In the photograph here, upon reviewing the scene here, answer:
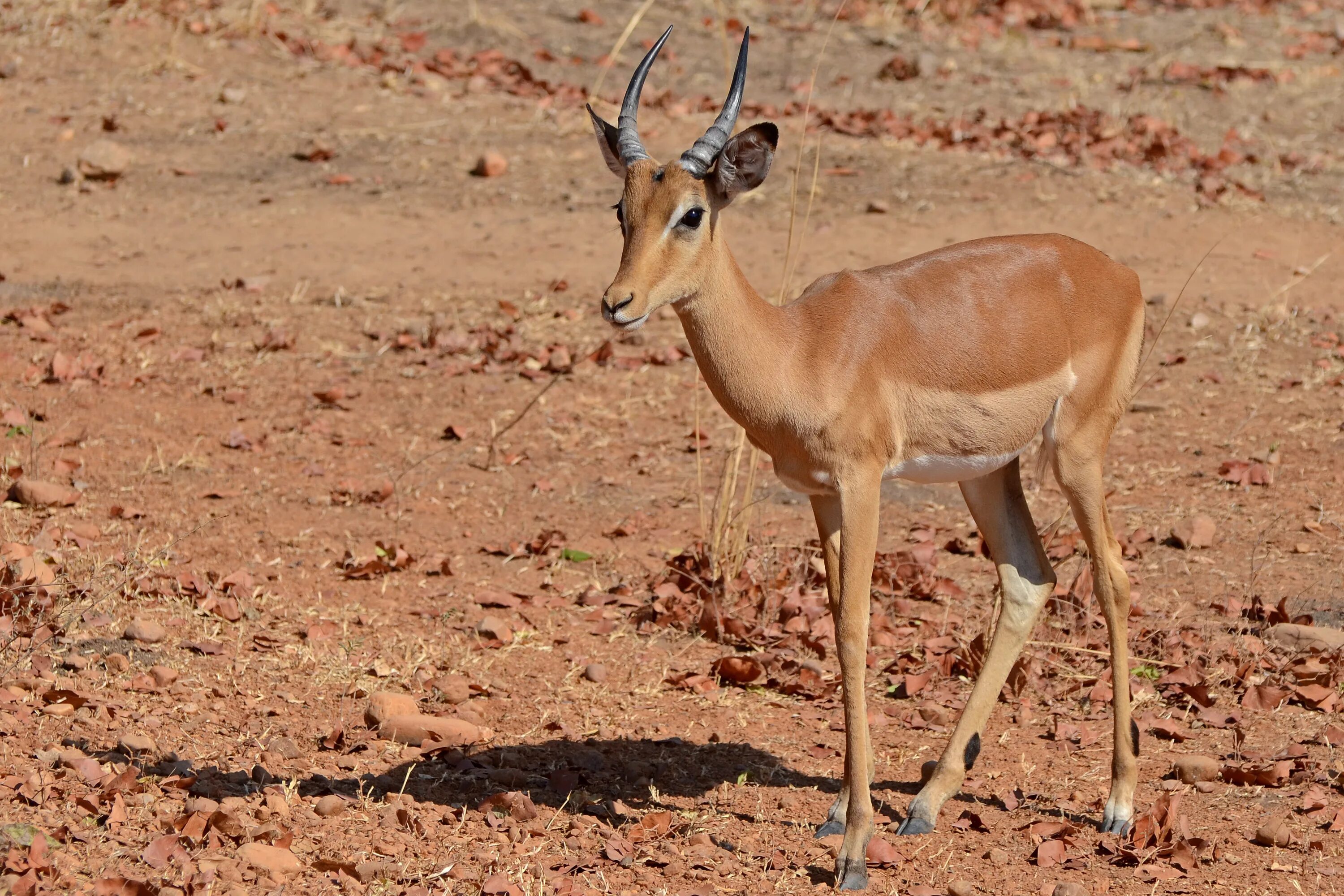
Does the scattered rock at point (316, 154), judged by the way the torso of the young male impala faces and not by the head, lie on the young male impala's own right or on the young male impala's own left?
on the young male impala's own right

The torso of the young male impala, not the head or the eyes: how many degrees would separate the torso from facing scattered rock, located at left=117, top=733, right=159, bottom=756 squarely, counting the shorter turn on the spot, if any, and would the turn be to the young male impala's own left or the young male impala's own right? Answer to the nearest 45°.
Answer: approximately 45° to the young male impala's own right

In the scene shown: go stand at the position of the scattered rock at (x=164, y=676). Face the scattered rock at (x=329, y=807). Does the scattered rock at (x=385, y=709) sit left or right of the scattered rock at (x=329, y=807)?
left

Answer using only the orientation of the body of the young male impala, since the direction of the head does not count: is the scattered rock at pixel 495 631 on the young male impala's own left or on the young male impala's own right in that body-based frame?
on the young male impala's own right

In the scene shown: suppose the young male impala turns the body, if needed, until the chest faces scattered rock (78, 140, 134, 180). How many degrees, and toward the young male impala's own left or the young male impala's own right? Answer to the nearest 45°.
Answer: approximately 90° to the young male impala's own right

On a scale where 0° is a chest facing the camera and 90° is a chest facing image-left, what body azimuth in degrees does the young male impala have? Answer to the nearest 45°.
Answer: approximately 45°
